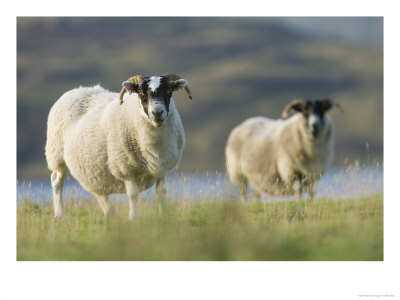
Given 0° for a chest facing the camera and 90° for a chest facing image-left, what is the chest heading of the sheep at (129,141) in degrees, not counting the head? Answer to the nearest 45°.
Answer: approximately 315°

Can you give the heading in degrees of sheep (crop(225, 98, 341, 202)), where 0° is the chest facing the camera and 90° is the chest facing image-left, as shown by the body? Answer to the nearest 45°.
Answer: approximately 315°
